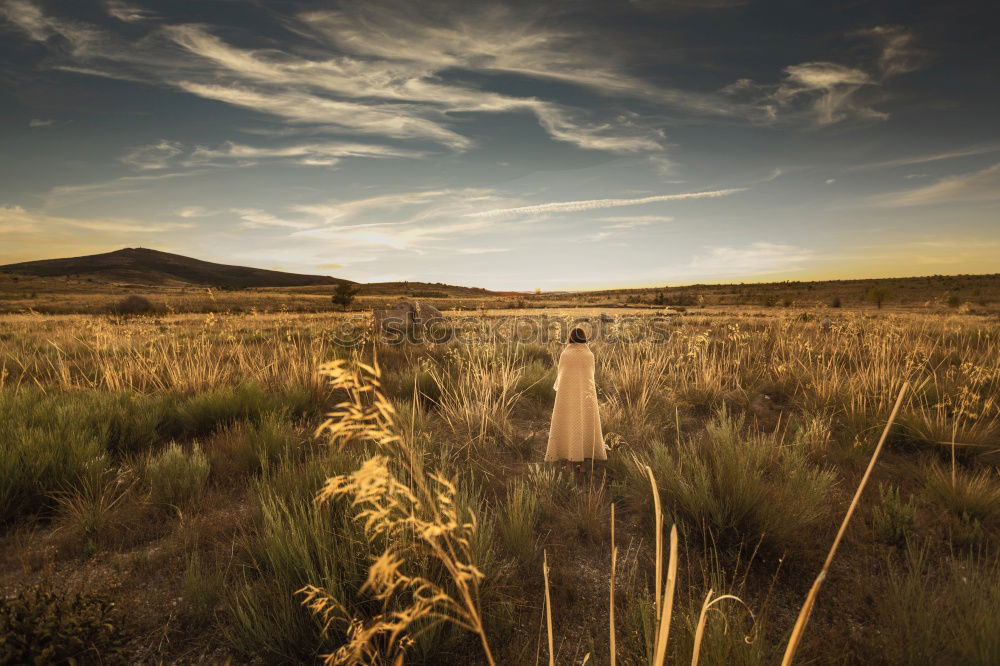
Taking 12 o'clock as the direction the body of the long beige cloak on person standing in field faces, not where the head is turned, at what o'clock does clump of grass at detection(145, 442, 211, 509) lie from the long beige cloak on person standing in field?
The clump of grass is roughly at 8 o'clock from the long beige cloak on person standing in field.

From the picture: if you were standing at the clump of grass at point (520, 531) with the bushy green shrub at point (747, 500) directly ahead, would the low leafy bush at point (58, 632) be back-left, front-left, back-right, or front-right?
back-right

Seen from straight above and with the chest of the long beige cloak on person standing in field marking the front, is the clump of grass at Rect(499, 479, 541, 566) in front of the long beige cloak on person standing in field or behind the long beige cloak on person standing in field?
behind

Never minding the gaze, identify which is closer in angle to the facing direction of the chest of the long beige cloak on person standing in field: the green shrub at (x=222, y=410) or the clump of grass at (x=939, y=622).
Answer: the green shrub

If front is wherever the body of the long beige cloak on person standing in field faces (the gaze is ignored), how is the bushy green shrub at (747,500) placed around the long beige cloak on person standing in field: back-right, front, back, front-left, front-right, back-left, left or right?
back-right

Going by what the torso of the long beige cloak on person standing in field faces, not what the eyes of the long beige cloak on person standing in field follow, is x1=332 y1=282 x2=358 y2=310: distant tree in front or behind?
in front

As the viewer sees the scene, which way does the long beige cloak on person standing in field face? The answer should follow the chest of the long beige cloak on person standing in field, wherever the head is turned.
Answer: away from the camera
